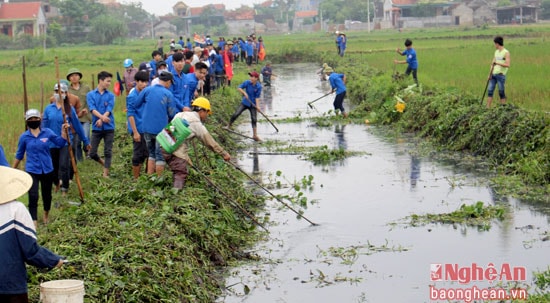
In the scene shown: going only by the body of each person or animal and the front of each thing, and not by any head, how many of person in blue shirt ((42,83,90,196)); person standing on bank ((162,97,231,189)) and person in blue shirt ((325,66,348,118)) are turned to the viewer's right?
1

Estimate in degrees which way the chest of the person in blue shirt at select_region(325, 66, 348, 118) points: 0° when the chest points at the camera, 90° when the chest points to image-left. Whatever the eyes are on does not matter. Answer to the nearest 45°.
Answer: approximately 90°

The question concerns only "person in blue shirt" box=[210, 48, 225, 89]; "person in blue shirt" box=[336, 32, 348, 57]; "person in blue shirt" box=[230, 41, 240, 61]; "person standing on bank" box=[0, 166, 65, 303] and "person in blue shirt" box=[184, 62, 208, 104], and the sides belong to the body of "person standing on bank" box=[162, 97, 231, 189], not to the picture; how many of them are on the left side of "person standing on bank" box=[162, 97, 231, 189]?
4

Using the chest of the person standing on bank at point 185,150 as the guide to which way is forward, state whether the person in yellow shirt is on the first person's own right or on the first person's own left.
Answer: on the first person's own left

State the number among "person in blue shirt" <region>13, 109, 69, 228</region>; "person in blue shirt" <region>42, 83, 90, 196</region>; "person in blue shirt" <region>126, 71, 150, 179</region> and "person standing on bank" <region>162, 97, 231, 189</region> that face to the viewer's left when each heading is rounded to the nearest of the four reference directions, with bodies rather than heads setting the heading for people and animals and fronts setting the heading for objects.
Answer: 0

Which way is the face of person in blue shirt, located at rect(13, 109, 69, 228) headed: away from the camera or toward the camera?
toward the camera

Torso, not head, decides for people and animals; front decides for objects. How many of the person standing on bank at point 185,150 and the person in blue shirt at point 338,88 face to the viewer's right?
1

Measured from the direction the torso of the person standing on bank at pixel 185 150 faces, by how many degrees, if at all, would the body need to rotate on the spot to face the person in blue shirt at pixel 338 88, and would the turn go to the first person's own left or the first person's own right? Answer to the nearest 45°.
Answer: approximately 90° to the first person's own left

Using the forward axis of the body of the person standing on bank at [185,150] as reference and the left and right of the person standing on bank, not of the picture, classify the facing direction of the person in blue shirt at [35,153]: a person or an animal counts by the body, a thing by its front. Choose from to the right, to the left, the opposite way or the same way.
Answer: to the right

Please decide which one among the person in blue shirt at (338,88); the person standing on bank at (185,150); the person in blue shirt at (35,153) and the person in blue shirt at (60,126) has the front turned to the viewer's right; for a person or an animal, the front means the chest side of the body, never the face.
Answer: the person standing on bank

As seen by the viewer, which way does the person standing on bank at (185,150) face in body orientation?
to the viewer's right

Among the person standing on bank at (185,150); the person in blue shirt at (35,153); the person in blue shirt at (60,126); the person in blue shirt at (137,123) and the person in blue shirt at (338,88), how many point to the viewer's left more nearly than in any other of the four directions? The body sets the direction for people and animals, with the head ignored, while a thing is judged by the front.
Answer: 1

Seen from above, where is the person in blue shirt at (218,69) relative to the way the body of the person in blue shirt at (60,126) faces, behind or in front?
behind

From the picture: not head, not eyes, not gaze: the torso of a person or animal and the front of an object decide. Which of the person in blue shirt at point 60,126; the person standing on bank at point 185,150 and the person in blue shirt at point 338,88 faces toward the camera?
the person in blue shirt at point 60,126
